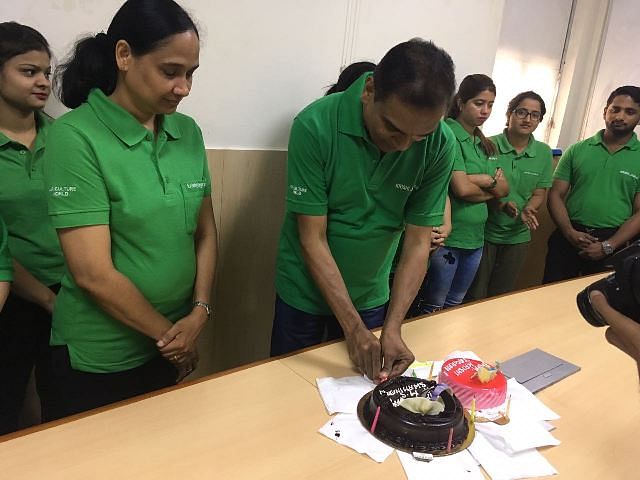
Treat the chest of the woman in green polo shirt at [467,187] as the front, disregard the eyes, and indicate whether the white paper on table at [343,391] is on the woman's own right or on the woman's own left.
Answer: on the woman's own right

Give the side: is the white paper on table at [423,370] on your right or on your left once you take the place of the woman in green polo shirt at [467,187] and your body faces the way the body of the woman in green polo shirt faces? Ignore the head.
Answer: on your right
